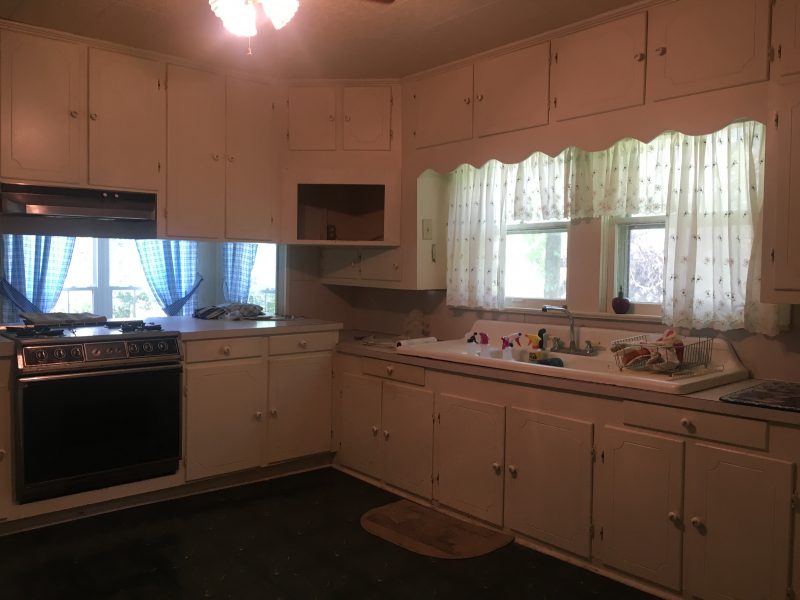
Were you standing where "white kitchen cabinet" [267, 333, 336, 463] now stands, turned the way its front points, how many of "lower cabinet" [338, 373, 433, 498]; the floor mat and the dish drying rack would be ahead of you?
3

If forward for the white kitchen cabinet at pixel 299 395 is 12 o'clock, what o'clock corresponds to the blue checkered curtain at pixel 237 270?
The blue checkered curtain is roughly at 7 o'clock from the white kitchen cabinet.

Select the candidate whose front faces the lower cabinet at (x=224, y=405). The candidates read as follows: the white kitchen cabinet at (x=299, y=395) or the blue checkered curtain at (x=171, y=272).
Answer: the blue checkered curtain

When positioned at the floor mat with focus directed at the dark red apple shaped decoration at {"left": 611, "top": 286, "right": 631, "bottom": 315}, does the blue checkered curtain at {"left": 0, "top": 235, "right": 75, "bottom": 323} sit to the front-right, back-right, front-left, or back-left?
back-left

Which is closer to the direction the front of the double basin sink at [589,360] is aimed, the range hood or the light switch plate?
the range hood

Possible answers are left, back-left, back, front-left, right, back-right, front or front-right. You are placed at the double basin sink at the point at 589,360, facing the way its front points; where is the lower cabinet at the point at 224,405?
front-right

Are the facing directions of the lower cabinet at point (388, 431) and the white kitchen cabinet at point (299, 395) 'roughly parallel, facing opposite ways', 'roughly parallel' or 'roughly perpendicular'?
roughly perpendicular

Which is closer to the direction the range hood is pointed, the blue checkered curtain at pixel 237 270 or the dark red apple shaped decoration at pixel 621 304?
the dark red apple shaped decoration

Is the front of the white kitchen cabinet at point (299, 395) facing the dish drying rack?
yes

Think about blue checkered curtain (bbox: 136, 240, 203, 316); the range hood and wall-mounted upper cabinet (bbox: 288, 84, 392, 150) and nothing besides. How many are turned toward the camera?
3

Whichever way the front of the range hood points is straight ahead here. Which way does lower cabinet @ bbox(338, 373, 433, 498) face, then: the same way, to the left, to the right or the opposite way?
to the right

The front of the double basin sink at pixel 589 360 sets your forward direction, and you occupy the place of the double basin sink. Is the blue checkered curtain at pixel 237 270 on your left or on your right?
on your right

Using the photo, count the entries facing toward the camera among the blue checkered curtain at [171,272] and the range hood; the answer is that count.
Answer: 2
